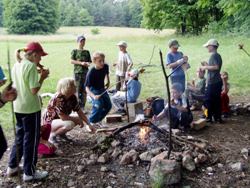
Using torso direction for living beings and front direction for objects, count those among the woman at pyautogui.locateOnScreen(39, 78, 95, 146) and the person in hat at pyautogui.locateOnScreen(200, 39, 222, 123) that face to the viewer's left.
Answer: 1

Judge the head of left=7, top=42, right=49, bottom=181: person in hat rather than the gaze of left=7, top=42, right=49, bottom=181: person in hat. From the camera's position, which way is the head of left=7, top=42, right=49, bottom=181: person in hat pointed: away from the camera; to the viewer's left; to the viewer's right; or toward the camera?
to the viewer's right

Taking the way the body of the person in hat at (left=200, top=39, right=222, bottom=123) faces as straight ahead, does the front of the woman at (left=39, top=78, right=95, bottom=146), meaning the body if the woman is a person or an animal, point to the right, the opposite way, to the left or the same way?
the opposite way

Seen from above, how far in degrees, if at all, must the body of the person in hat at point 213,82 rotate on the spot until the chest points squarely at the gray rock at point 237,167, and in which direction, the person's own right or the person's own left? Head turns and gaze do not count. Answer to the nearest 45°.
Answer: approximately 90° to the person's own left

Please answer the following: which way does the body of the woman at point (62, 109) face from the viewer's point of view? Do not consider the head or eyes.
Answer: to the viewer's right

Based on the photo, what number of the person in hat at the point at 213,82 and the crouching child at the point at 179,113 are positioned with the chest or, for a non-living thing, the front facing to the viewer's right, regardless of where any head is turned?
0

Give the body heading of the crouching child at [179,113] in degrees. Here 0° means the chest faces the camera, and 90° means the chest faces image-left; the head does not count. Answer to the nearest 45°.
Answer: approximately 45°

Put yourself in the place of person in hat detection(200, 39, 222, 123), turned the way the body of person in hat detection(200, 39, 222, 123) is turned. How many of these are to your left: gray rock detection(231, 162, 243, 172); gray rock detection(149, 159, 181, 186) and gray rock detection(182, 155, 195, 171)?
3

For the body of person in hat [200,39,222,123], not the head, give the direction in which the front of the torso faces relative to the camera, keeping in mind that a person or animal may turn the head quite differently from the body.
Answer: to the viewer's left

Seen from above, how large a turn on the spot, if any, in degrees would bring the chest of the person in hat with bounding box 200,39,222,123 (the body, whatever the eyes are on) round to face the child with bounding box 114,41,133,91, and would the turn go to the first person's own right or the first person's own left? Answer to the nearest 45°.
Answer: approximately 45° to the first person's own right

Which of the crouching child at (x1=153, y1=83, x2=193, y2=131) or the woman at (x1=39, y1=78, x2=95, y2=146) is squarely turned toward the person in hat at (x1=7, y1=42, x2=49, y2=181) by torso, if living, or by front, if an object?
the crouching child

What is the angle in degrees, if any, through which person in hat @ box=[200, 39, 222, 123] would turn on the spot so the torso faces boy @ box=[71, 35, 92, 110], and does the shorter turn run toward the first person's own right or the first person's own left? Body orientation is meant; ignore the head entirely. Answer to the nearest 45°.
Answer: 0° — they already face them

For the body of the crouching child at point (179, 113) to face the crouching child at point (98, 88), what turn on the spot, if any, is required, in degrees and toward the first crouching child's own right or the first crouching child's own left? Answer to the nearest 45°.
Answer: approximately 45° to the first crouching child's own right
